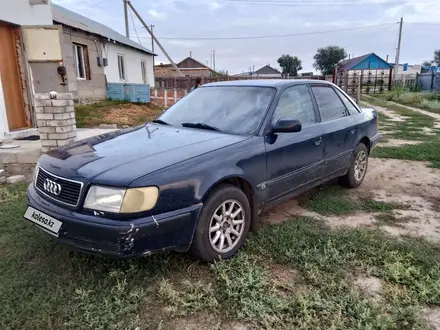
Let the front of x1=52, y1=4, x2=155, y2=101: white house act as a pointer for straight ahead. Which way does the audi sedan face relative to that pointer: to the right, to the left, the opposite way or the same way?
to the right

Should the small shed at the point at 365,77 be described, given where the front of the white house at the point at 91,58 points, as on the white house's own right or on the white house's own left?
on the white house's own left

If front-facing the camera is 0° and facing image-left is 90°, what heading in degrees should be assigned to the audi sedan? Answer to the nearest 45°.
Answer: approximately 45°

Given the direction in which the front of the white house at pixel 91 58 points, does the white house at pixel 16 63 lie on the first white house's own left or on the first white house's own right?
on the first white house's own right

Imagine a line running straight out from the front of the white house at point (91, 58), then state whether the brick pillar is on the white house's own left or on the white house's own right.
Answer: on the white house's own right

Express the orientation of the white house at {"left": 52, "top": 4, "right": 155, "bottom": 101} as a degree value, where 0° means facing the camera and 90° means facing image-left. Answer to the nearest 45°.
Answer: approximately 315°

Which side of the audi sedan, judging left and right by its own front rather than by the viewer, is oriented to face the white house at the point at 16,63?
right

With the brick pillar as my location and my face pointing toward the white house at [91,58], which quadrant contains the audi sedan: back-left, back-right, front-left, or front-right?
back-right

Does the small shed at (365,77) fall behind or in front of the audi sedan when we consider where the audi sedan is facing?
behind

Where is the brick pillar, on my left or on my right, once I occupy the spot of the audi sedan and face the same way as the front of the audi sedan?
on my right
